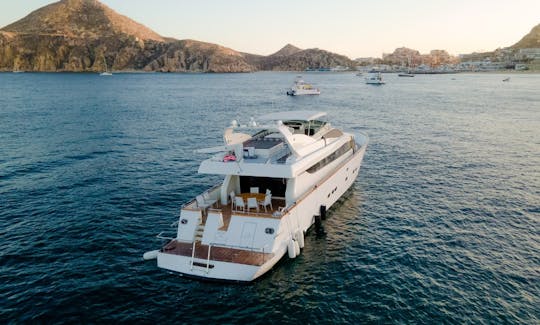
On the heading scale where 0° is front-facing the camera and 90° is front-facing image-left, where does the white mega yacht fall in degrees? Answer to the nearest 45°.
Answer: approximately 225°
